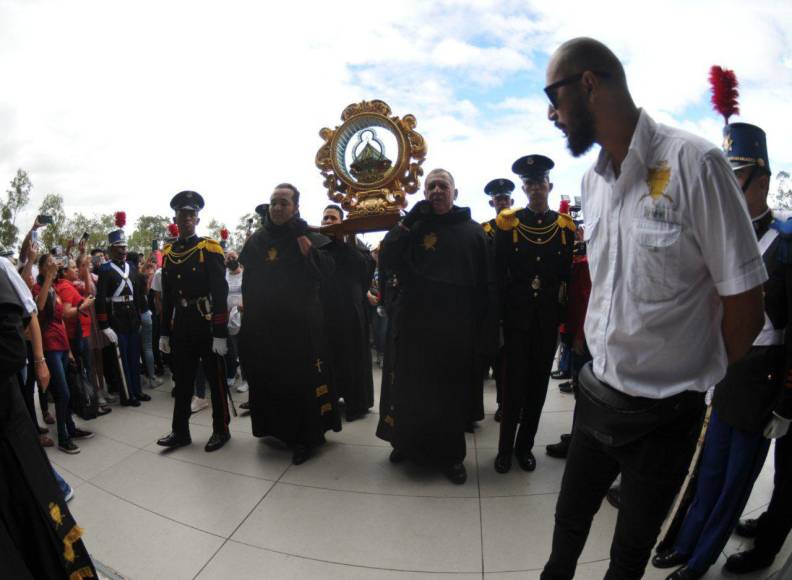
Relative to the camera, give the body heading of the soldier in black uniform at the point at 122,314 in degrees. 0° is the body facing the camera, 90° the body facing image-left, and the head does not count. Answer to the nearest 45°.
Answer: approximately 315°

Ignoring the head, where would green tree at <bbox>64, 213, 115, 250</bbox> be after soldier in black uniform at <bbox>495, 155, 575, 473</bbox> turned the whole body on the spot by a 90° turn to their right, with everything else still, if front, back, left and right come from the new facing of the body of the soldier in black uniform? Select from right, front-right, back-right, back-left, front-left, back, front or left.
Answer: front-right

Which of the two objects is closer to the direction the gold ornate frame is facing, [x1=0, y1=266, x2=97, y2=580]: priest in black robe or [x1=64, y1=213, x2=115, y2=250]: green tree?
the priest in black robe

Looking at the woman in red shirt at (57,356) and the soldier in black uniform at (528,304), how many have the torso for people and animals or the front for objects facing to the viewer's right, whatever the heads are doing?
1

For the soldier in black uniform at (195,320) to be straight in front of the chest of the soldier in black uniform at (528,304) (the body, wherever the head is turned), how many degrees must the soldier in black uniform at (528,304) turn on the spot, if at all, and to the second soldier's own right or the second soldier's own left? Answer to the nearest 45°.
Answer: approximately 90° to the second soldier's own right

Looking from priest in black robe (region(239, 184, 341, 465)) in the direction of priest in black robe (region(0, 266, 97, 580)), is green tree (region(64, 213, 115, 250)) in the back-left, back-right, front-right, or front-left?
back-right

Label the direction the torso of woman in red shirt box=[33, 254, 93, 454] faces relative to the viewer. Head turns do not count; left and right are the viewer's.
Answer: facing to the right of the viewer

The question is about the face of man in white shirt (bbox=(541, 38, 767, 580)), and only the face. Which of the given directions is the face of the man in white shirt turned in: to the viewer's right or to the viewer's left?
to the viewer's left
